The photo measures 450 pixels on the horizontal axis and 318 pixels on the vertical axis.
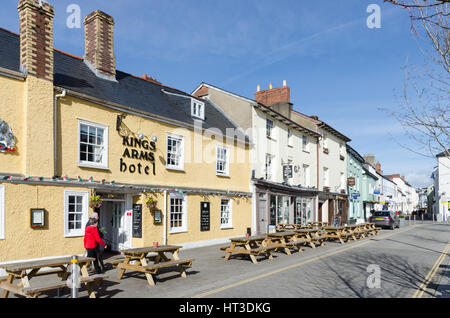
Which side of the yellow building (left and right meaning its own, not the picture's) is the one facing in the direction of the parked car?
left

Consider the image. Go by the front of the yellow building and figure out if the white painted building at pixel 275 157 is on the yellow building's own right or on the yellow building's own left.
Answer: on the yellow building's own left

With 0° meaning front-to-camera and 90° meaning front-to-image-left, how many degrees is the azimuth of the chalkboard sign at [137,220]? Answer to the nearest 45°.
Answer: approximately 315°

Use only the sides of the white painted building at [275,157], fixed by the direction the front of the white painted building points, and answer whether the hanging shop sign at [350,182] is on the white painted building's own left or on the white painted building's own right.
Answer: on the white painted building's own left

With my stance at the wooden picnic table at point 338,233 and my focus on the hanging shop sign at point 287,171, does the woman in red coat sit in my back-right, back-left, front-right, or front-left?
back-left

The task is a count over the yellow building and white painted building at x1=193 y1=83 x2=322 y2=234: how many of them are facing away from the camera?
0

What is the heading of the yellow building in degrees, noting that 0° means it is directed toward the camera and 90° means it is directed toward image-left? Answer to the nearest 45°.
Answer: approximately 315°

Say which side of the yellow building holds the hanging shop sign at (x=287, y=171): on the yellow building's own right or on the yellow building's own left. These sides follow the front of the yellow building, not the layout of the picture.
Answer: on the yellow building's own left

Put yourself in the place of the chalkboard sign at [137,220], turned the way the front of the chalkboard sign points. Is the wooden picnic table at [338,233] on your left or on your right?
on your left

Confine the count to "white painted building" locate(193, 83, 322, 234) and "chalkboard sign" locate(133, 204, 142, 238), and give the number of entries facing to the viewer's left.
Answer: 0

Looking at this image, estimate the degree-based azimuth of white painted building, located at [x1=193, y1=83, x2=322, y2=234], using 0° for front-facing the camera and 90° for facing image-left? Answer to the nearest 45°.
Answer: approximately 315°

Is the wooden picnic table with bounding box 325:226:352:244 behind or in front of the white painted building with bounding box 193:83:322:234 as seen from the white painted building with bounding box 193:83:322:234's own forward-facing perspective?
in front
